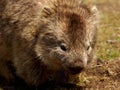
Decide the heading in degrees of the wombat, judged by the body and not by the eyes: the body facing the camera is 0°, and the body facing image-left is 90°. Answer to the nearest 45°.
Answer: approximately 315°
